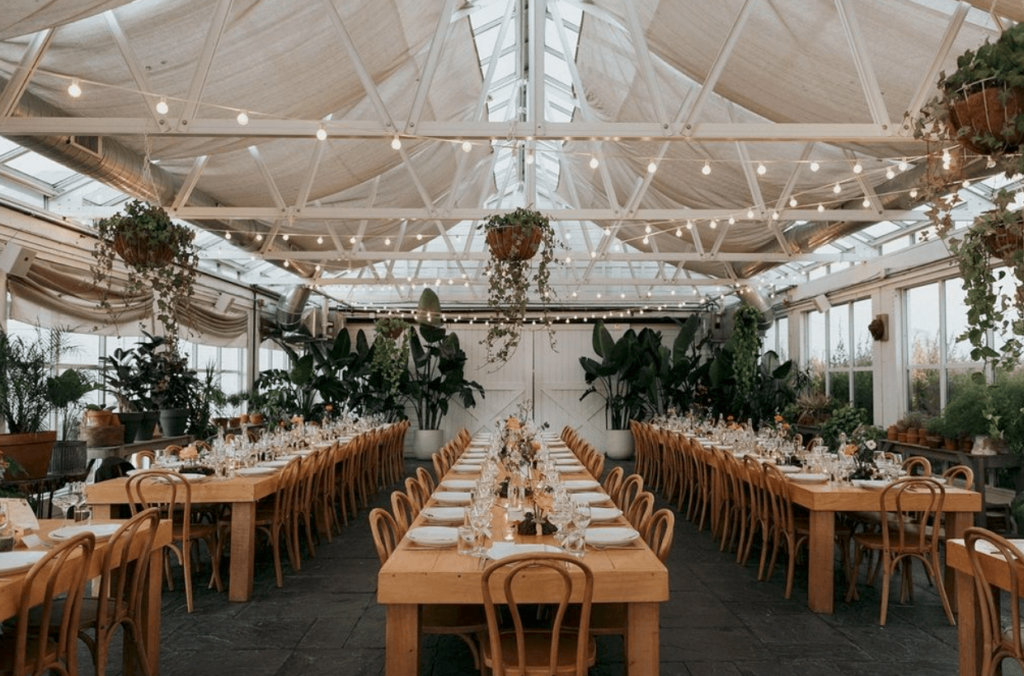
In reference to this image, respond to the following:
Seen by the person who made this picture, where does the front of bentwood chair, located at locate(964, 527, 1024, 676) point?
facing away from the viewer and to the right of the viewer

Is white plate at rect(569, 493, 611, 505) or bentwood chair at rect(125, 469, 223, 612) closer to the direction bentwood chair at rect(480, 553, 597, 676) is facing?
the white plate

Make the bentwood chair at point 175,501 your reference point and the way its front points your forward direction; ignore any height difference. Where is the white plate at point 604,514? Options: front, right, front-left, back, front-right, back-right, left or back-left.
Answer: right

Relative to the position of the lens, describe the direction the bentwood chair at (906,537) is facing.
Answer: facing away from the viewer and to the left of the viewer

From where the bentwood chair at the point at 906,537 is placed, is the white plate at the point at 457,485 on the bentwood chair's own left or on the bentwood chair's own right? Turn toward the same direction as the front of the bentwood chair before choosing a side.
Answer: on the bentwood chair's own left

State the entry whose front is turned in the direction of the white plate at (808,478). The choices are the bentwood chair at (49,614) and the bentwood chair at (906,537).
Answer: the bentwood chair at (906,537)

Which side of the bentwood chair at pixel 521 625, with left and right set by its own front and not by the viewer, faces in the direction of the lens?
back

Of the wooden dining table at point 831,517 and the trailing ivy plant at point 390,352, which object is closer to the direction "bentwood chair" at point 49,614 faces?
the trailing ivy plant

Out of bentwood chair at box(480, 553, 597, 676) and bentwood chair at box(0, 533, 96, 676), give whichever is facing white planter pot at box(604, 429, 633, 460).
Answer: bentwood chair at box(480, 553, 597, 676)

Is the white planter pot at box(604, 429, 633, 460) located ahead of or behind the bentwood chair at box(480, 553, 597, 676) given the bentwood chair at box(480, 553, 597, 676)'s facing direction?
ahead

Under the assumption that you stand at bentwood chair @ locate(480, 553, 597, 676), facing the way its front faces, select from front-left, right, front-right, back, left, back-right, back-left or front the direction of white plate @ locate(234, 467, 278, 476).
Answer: front-left

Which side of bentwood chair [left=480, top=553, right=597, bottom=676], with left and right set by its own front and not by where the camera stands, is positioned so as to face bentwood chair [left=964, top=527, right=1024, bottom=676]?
right

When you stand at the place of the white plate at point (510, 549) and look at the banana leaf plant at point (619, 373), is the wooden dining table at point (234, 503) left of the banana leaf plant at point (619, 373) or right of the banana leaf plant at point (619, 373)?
left

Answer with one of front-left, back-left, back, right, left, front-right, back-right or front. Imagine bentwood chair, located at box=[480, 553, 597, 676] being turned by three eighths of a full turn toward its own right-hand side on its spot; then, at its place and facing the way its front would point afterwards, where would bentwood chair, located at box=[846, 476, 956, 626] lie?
left

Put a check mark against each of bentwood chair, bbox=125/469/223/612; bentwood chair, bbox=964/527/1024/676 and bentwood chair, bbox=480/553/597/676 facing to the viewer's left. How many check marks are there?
0

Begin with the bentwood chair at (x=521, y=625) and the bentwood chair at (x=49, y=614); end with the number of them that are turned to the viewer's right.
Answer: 0

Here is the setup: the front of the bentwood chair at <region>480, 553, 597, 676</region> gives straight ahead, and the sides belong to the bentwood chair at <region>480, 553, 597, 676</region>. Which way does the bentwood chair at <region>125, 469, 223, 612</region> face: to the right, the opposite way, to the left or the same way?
the same way

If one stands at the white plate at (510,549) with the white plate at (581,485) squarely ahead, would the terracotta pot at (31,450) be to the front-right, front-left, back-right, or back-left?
front-left
